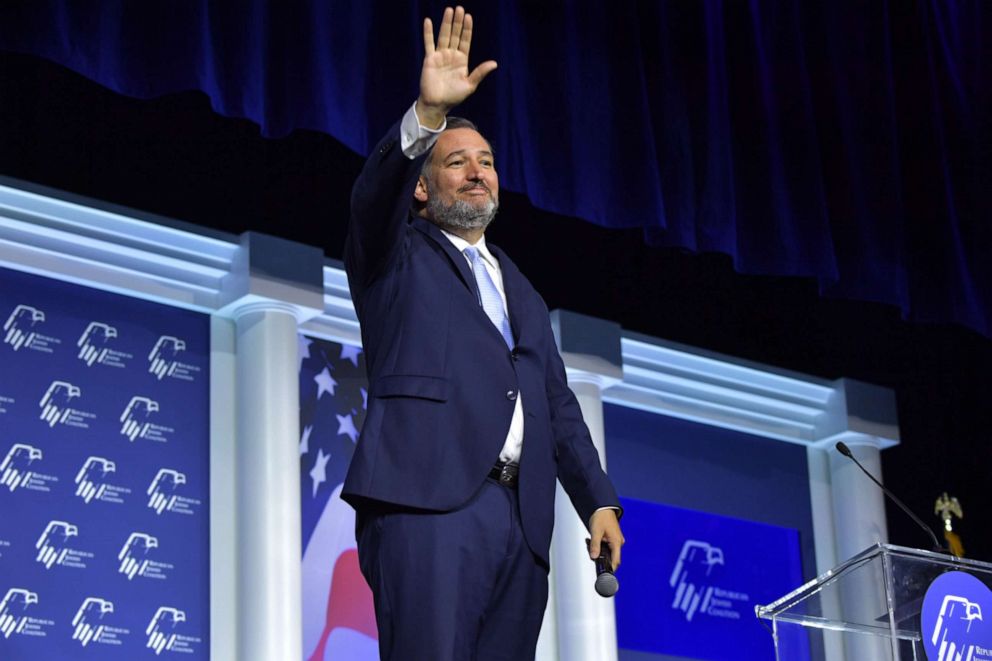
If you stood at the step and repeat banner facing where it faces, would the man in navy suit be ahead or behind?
ahead

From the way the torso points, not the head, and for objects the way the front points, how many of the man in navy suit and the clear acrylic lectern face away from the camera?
0

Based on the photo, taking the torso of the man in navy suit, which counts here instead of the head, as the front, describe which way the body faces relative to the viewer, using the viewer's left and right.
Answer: facing the viewer and to the right of the viewer

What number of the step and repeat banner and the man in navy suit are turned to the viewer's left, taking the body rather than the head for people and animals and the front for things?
0

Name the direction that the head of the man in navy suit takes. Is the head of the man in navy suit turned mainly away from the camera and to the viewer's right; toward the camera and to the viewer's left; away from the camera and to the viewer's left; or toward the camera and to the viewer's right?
toward the camera and to the viewer's right
